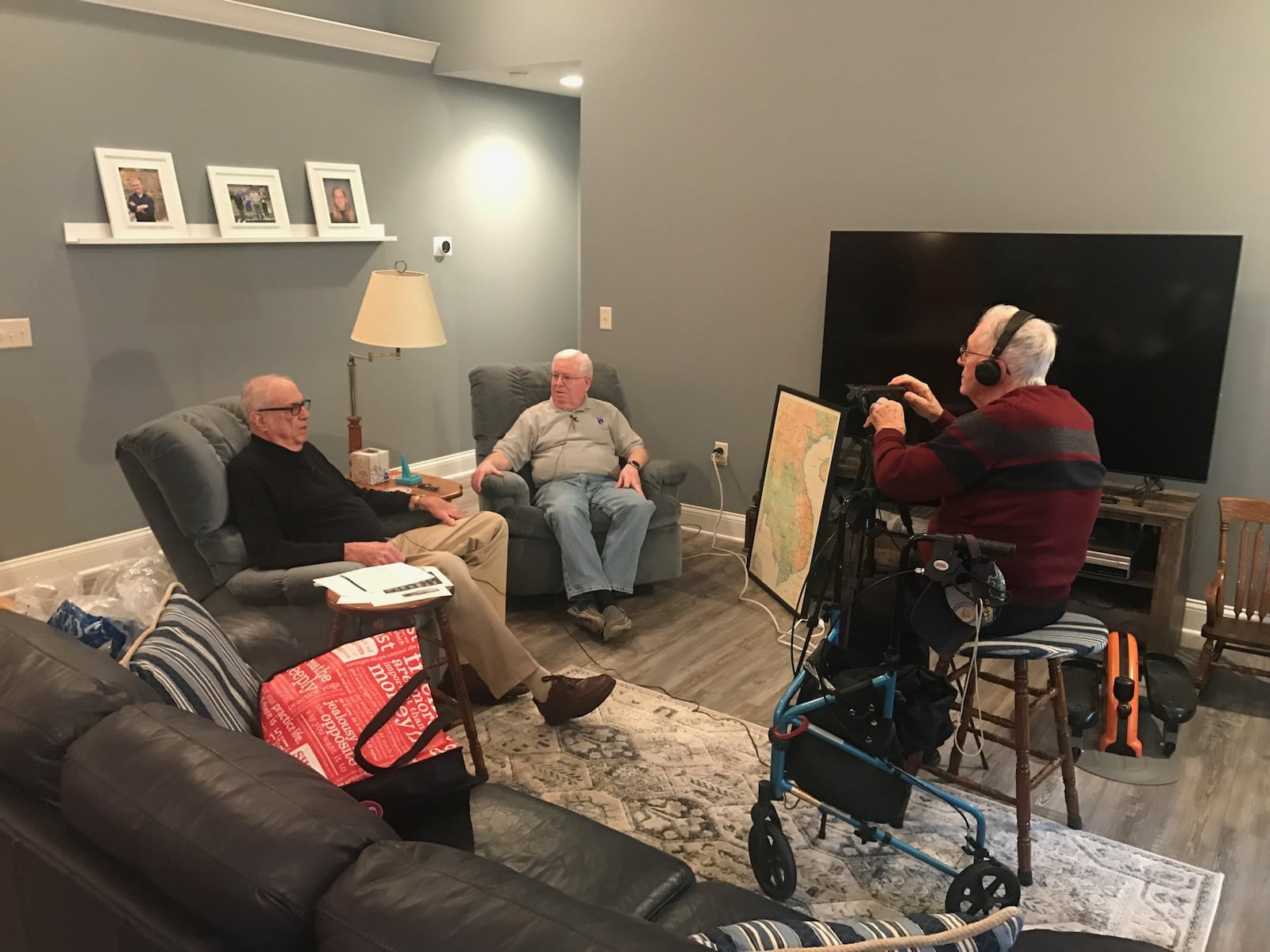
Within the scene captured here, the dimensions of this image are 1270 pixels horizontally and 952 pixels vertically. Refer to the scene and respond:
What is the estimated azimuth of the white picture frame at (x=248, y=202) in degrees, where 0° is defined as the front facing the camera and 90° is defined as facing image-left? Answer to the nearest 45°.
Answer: approximately 315°

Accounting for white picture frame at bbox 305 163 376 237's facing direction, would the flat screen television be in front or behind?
in front

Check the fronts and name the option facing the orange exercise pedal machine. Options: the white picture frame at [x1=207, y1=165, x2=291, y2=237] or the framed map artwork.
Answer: the white picture frame

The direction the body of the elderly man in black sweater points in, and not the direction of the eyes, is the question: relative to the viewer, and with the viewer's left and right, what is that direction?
facing to the right of the viewer

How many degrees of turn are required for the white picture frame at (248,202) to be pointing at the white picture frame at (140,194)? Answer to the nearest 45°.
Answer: approximately 90° to its right

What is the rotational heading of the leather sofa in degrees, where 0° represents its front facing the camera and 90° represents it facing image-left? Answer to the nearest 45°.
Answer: approximately 225°

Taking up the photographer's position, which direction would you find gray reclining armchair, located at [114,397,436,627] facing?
facing to the right of the viewer
